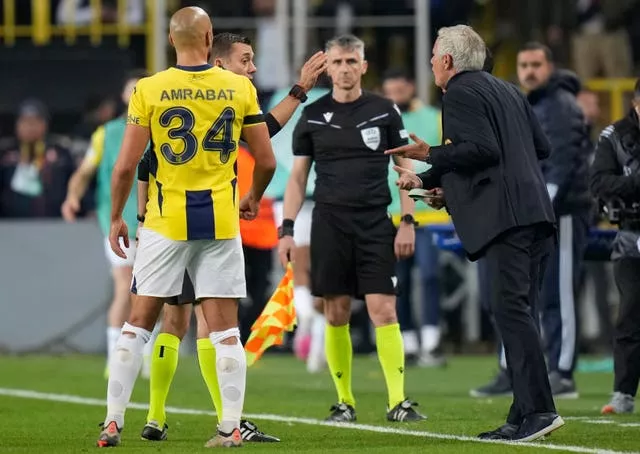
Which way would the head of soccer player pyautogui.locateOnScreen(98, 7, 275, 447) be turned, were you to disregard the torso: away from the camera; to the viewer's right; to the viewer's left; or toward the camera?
away from the camera

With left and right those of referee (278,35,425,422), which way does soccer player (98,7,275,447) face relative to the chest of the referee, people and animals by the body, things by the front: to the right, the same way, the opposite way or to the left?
the opposite way

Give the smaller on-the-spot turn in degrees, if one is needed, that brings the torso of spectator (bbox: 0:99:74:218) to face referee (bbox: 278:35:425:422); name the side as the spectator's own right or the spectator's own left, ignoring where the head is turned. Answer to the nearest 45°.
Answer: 0° — they already face them

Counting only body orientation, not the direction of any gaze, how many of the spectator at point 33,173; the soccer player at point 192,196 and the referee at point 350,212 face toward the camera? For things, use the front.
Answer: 2

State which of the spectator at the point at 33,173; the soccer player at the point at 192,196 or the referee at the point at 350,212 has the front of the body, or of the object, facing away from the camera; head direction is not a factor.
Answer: the soccer player

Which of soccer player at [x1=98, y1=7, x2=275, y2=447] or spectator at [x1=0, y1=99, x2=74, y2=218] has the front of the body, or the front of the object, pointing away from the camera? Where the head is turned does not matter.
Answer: the soccer player

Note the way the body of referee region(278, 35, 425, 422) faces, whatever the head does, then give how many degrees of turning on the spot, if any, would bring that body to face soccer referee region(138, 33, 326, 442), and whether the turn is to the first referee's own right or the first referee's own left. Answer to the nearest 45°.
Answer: approximately 45° to the first referee's own right

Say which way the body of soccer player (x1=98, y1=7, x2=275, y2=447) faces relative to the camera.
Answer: away from the camera

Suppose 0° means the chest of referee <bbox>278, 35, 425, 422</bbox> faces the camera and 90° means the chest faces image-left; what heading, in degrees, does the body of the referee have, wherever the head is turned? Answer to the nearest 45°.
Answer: approximately 0°

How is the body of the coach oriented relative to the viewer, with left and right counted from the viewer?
facing away from the viewer and to the left of the viewer

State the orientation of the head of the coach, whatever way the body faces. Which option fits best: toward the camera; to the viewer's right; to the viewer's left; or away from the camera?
to the viewer's left

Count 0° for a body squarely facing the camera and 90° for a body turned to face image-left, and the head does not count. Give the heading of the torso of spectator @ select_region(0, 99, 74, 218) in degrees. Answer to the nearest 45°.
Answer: approximately 0°
